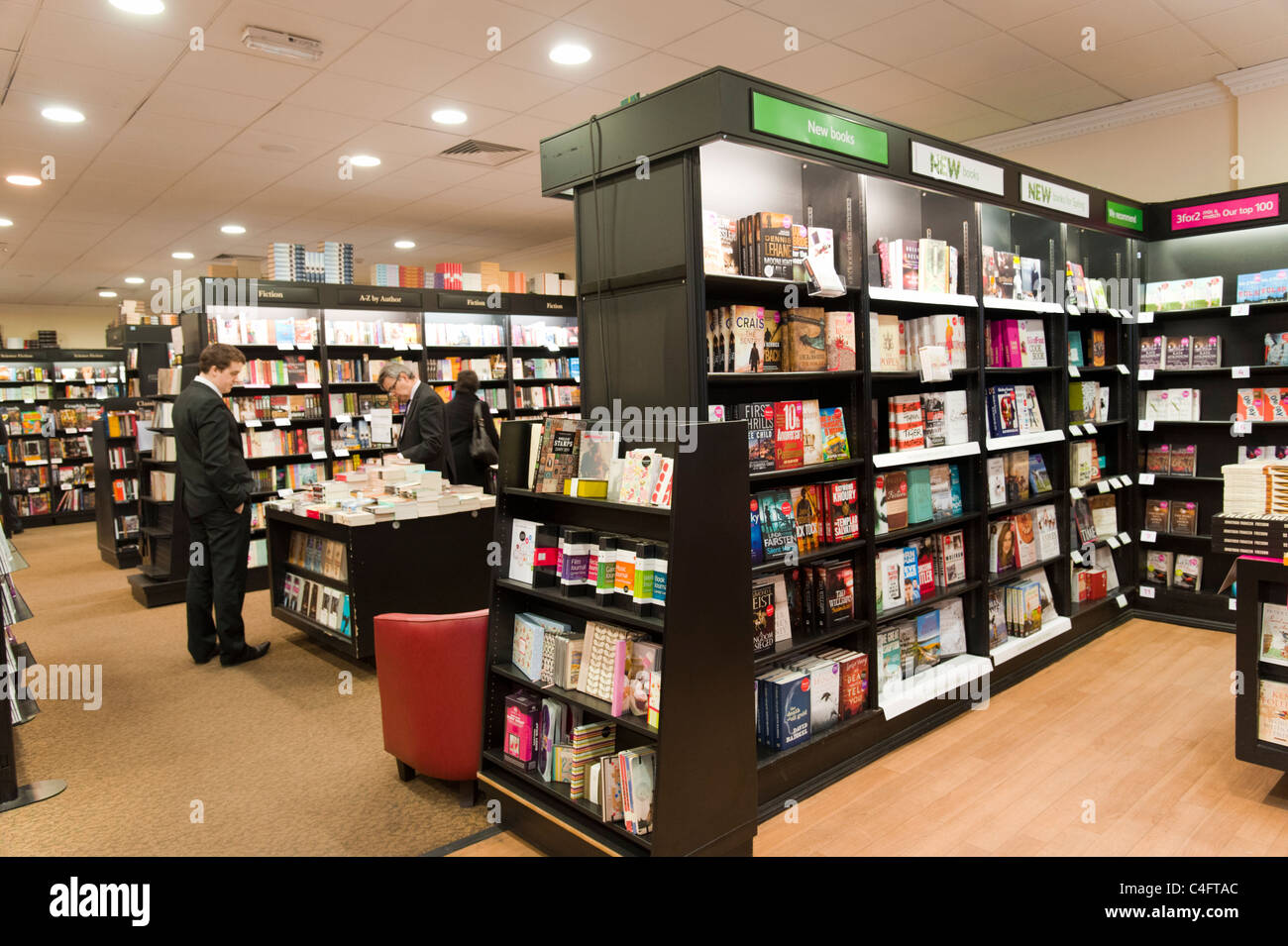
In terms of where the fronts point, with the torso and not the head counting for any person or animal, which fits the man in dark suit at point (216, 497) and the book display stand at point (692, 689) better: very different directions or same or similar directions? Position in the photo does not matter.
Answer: very different directions

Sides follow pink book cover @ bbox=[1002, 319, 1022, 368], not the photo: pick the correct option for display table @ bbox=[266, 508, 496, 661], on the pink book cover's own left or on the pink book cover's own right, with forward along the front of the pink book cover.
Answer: on the pink book cover's own right

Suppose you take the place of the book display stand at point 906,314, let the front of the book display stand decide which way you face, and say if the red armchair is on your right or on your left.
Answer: on your right

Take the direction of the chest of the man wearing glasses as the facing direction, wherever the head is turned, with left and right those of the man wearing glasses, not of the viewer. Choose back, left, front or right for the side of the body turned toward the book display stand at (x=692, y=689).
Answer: left

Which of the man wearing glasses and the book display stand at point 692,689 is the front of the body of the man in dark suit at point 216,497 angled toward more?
the man wearing glasses

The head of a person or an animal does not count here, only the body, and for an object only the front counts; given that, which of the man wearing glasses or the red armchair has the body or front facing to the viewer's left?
the man wearing glasses

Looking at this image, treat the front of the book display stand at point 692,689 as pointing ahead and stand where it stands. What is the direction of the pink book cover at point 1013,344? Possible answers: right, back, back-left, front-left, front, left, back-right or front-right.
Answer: back

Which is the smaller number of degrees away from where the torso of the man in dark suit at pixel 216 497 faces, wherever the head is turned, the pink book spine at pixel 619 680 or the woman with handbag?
the woman with handbag

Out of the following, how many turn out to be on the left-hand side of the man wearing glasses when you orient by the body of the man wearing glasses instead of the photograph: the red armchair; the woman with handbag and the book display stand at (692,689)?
2

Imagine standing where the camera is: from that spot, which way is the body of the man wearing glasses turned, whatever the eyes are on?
to the viewer's left

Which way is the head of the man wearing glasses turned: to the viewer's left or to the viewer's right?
to the viewer's left

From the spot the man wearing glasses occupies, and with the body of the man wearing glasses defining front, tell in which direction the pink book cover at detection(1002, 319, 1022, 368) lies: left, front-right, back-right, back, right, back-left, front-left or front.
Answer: back-left

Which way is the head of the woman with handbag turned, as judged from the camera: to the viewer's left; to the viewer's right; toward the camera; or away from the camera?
away from the camera
